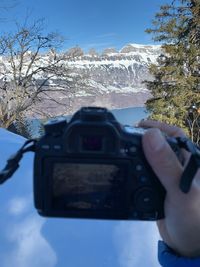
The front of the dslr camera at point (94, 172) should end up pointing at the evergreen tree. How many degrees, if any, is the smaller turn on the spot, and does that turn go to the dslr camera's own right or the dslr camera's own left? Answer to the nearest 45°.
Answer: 0° — it already faces it

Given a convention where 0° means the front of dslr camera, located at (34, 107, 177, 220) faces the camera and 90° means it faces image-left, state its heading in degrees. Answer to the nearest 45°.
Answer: approximately 180°
